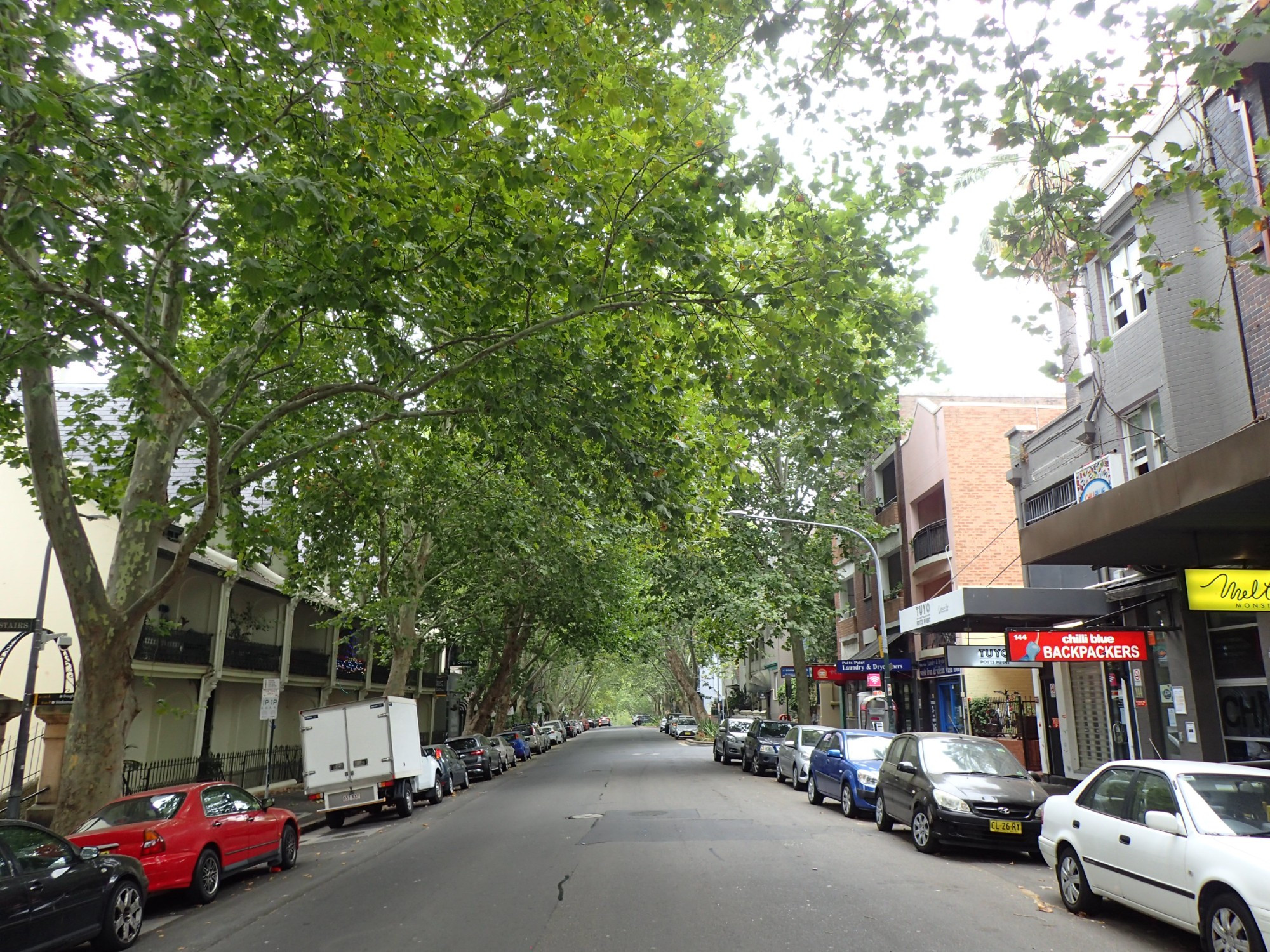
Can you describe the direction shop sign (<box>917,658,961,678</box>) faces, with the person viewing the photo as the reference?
facing the viewer

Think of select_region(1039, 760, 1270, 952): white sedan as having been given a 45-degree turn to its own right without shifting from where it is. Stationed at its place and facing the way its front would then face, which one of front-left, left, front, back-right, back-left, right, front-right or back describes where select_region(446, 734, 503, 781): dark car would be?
back-right

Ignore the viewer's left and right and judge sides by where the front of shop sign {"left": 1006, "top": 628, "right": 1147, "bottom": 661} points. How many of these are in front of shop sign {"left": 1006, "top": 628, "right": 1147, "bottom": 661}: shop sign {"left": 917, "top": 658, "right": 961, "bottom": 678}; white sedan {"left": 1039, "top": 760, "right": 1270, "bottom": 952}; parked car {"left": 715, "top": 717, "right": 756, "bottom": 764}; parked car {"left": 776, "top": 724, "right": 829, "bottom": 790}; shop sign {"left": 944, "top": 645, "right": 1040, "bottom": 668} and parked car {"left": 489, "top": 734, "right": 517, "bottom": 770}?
1

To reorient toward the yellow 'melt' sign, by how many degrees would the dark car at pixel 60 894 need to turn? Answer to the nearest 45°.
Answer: approximately 45° to its right

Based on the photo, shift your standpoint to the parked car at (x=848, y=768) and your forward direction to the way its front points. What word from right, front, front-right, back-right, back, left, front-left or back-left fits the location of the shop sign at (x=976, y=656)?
left

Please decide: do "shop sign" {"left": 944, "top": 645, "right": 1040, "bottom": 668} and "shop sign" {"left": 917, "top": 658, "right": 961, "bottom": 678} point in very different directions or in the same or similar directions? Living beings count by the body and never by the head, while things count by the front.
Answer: same or similar directions

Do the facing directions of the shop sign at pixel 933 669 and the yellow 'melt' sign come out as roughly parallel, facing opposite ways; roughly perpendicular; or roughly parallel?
roughly parallel

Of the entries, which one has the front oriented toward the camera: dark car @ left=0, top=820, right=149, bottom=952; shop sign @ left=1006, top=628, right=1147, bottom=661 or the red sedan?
the shop sign

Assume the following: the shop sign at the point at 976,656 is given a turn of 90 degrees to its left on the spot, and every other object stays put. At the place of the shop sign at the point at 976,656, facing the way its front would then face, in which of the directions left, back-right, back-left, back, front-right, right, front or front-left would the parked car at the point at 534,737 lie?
back-left

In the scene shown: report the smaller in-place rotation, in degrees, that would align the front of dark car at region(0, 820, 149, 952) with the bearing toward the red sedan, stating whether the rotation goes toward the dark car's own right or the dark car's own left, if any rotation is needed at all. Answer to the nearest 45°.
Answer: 0° — it already faces it

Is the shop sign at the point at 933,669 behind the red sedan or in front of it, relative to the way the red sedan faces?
in front

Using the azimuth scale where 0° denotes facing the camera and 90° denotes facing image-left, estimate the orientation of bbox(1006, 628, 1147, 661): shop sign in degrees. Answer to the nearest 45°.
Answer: approximately 0°

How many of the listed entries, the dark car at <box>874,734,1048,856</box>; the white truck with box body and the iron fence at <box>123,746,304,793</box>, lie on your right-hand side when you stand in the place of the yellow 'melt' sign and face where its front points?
3

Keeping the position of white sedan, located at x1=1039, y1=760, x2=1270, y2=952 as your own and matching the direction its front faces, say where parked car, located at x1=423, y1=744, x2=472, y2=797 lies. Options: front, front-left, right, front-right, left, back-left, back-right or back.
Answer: back

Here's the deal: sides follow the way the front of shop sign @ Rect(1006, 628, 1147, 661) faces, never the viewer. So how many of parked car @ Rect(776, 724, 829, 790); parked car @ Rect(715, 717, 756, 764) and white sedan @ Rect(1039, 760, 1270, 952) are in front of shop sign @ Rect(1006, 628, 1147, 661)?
1
